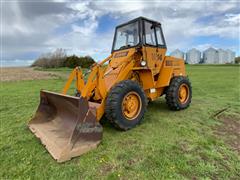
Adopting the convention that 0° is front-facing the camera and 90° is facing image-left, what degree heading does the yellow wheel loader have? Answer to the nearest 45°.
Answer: approximately 45°
